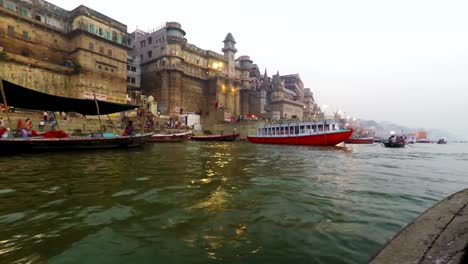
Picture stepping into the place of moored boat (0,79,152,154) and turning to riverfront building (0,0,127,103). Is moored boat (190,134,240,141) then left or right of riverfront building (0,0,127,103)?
right

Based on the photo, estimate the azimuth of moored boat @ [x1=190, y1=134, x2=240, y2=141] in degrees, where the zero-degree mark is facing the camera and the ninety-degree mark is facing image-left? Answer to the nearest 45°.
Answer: approximately 270°

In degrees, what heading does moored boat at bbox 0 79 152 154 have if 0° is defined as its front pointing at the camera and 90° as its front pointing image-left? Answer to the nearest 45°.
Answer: approximately 270°

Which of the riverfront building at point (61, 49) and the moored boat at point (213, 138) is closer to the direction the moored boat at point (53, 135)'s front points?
the moored boat

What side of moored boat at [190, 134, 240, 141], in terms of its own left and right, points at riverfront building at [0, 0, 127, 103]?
back

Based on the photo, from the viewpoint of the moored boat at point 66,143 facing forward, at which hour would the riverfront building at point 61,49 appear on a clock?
The riverfront building is roughly at 9 o'clock from the moored boat.

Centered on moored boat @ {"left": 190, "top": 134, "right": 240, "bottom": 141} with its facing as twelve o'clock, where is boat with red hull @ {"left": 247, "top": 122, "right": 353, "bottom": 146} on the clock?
The boat with red hull is roughly at 1 o'clock from the moored boat.

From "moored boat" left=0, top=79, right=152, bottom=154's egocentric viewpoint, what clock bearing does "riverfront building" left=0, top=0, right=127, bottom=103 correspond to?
The riverfront building is roughly at 9 o'clock from the moored boat.

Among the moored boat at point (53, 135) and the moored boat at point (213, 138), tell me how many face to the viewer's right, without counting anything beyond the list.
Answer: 2

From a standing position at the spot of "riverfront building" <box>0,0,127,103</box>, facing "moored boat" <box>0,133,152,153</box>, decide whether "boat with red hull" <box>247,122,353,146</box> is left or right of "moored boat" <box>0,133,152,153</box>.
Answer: left

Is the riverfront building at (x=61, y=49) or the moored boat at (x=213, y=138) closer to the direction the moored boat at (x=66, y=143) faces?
the moored boat
